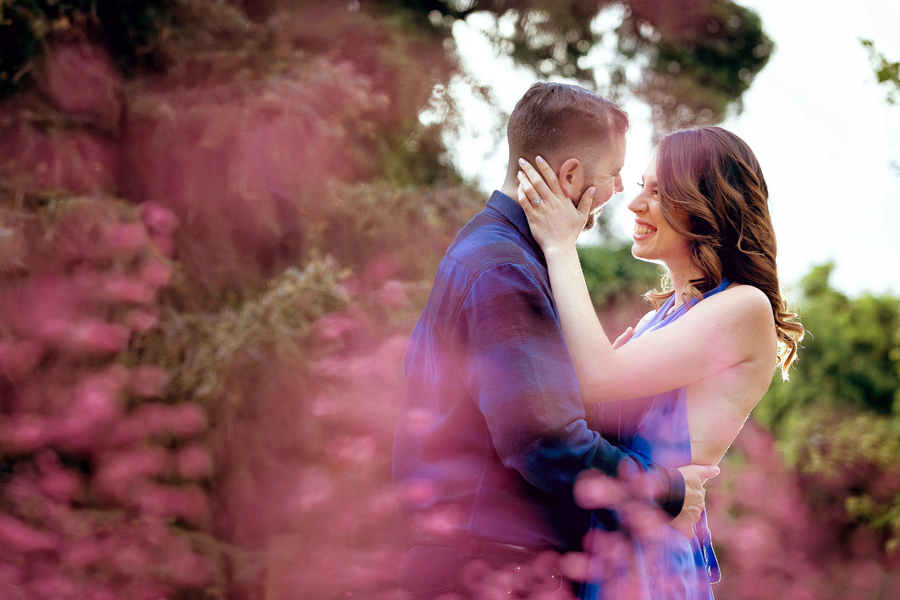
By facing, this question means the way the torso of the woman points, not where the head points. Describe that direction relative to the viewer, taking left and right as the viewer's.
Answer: facing to the left of the viewer

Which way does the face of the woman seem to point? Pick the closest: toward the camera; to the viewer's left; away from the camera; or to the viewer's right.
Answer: to the viewer's left

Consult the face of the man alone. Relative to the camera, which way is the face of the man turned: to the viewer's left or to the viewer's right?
to the viewer's right

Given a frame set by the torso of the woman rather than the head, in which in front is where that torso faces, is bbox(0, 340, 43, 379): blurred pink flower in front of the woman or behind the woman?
in front

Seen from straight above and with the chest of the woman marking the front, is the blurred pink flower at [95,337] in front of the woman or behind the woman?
in front

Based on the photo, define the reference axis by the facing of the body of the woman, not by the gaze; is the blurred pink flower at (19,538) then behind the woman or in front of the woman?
in front
